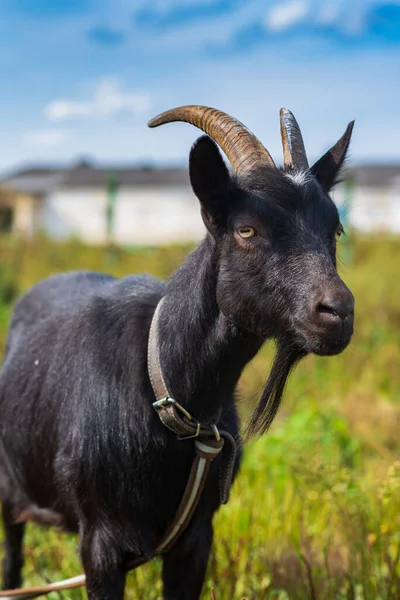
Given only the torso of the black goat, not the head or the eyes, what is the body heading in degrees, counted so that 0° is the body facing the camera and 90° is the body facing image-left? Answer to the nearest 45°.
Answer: approximately 315°

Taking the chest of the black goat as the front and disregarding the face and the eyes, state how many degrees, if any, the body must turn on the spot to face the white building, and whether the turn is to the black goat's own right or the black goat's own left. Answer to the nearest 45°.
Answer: approximately 135° to the black goat's own left
